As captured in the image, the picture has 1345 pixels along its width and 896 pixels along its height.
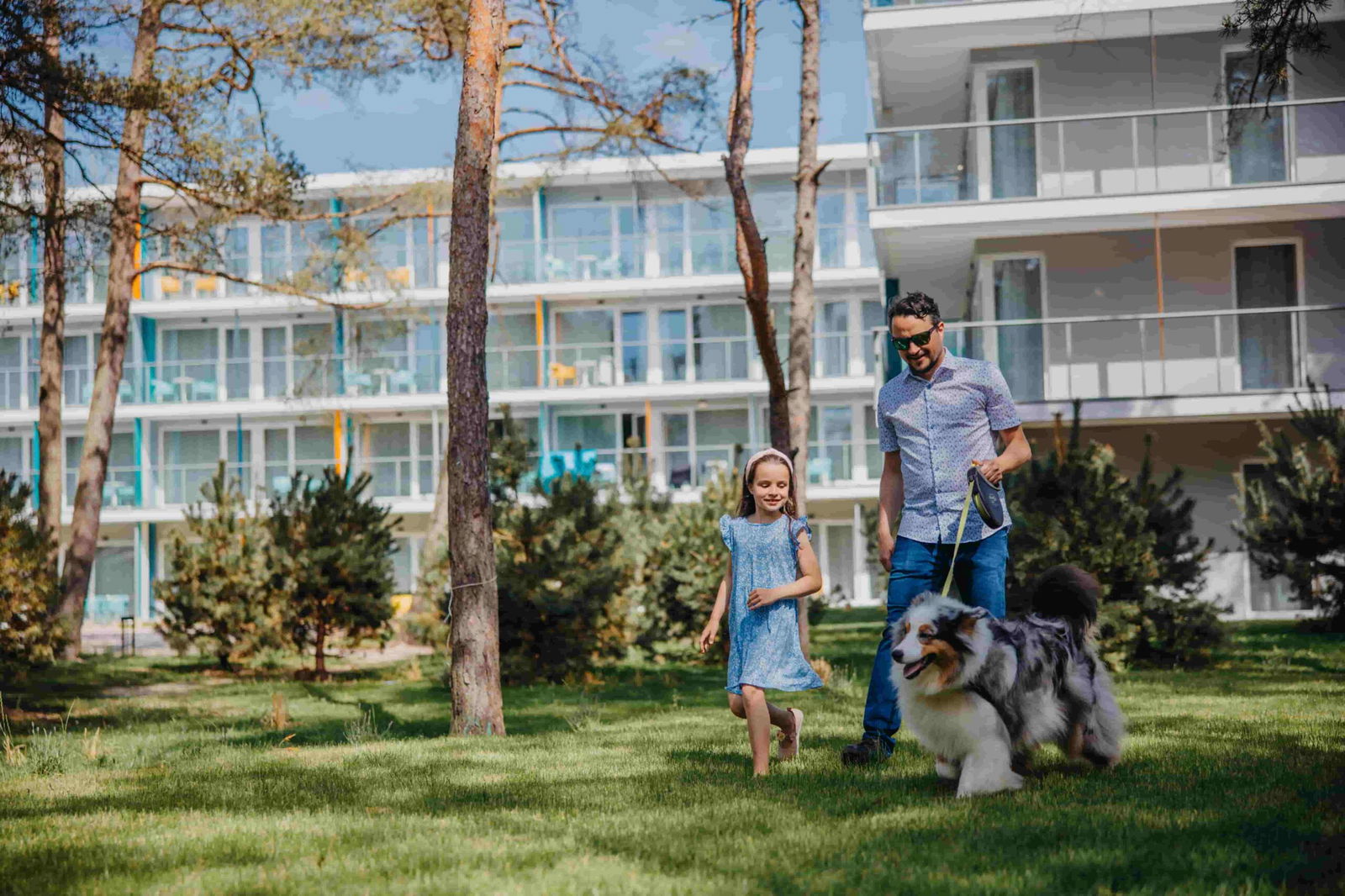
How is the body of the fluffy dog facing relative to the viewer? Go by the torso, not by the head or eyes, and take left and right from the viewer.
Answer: facing the viewer and to the left of the viewer

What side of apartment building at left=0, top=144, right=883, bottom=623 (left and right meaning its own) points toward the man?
front

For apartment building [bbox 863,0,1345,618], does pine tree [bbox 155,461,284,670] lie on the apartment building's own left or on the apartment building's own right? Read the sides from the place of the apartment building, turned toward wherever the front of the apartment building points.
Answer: on the apartment building's own right

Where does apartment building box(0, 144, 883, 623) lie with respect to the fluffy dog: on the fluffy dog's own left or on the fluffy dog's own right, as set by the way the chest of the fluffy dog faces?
on the fluffy dog's own right

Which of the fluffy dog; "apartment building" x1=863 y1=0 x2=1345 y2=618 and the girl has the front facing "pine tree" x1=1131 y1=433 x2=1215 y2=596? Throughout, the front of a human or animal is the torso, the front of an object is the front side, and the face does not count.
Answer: the apartment building

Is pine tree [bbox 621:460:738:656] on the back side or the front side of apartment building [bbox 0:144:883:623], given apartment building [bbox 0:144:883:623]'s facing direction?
on the front side

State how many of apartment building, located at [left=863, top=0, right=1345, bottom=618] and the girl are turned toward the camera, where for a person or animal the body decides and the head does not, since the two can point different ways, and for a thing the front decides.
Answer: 2

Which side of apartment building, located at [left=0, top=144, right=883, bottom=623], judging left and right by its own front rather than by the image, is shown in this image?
front

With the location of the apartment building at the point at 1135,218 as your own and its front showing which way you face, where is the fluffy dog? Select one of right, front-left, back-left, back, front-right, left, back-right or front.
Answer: front

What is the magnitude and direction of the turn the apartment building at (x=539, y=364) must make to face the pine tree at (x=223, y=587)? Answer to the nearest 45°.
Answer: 0° — it already faces it

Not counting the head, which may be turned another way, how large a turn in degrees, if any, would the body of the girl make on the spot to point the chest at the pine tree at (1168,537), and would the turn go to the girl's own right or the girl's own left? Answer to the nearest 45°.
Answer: approximately 135° to the girl's own left

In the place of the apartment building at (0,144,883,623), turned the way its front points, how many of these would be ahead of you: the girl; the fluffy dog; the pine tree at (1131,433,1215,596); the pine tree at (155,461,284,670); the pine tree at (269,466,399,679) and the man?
6

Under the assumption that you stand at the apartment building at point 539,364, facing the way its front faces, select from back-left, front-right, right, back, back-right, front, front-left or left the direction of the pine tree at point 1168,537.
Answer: front

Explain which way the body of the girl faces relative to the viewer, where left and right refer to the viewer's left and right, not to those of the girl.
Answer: facing the viewer
